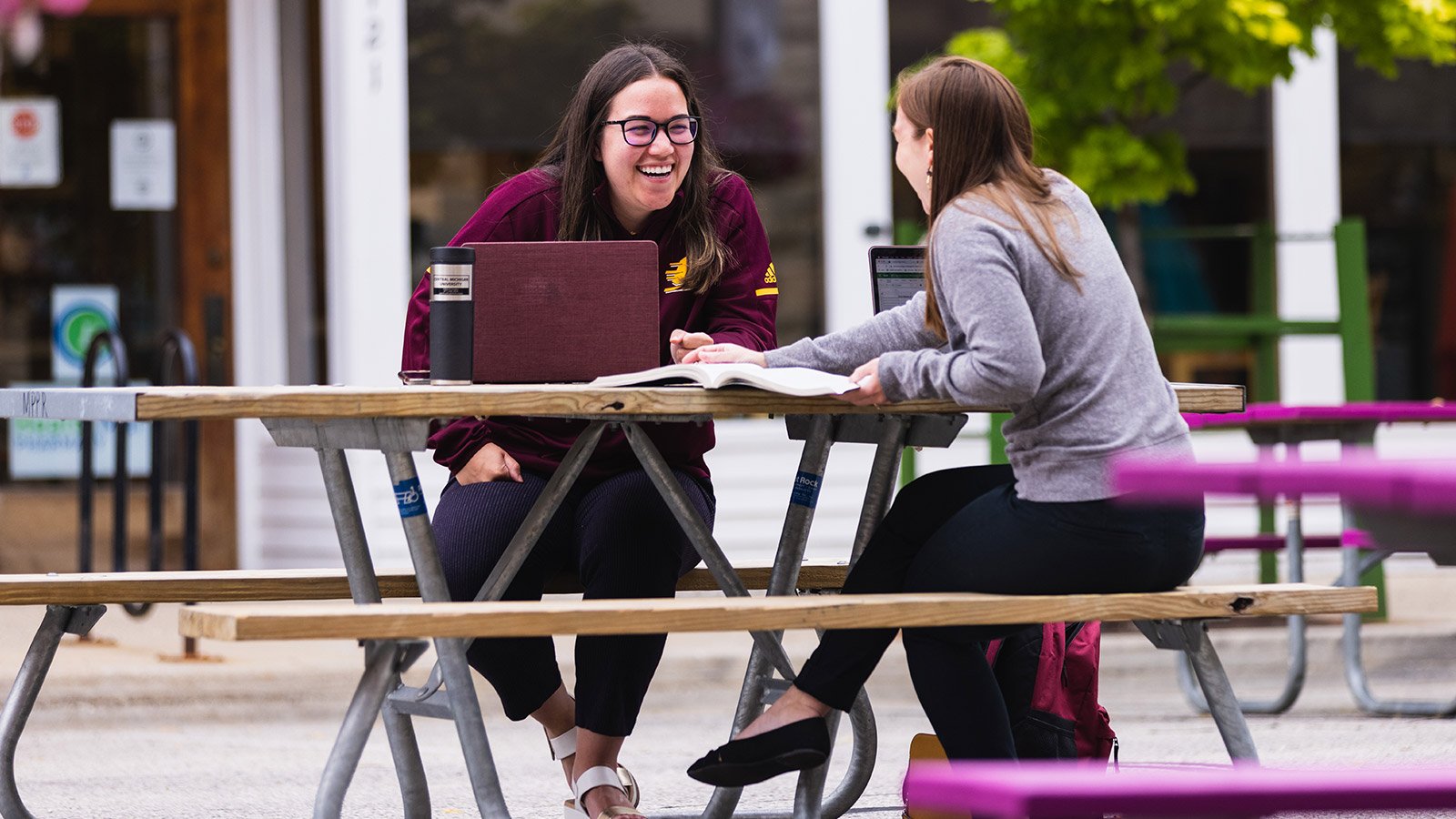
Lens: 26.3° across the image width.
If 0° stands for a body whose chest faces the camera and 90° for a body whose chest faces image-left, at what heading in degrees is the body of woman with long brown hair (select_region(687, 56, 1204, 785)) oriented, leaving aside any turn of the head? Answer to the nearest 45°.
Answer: approximately 90°

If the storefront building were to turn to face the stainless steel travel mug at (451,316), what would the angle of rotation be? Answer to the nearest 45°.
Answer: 0° — it already faces it

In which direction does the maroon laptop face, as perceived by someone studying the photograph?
facing away from the viewer

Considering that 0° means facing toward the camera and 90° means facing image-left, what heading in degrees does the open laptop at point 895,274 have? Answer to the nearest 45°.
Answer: approximately 0°

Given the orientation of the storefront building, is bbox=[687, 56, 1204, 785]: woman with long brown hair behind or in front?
in front

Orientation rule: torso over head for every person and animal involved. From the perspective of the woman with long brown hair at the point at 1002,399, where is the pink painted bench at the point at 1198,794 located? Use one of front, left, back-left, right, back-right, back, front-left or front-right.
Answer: left
